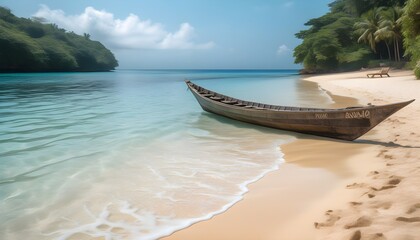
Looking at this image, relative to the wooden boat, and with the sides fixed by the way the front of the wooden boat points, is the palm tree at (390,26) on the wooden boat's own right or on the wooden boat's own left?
on the wooden boat's own left

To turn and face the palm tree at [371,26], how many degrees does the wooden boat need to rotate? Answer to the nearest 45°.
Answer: approximately 135° to its left

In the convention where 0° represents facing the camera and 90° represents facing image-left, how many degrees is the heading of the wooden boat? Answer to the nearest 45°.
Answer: approximately 315°
